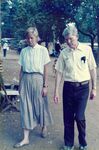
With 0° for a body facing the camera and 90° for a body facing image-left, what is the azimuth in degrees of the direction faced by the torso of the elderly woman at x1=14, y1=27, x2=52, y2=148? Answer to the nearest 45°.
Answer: approximately 45°

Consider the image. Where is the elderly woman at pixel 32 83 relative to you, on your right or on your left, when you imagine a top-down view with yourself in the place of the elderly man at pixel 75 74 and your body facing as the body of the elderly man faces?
on your right

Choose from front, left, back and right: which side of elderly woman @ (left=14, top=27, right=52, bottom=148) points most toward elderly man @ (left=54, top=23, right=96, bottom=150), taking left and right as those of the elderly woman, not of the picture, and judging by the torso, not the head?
left

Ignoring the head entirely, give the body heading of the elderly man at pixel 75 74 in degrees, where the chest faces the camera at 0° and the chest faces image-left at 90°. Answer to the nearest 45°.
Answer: approximately 0°
